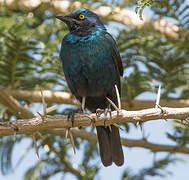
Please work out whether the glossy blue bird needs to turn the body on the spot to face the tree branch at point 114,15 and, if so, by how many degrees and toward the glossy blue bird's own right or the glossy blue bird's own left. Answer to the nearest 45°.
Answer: approximately 135° to the glossy blue bird's own right

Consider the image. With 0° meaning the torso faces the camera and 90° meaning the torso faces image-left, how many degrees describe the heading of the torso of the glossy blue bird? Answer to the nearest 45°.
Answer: approximately 45°
